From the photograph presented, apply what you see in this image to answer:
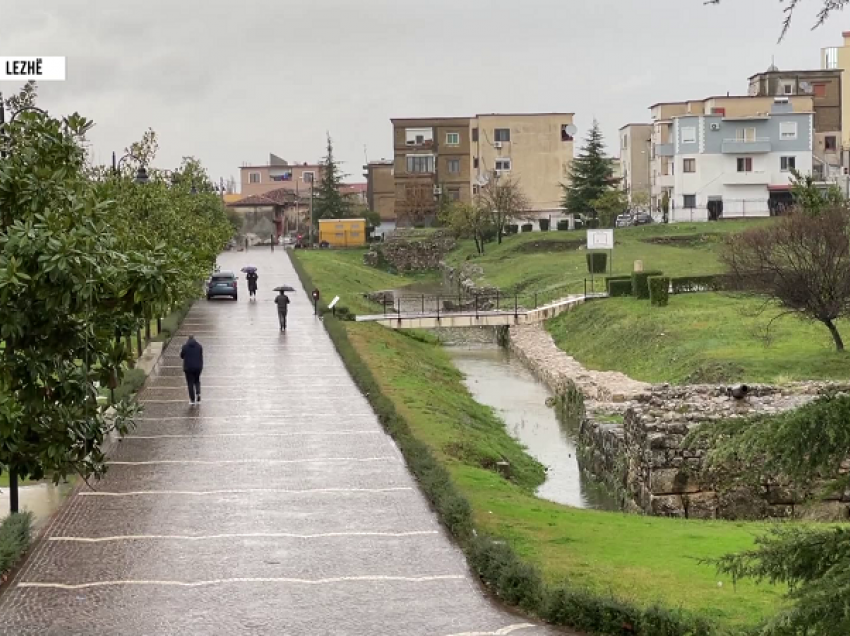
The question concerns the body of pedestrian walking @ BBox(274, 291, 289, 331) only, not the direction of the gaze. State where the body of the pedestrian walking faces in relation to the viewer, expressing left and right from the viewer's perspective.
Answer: facing away from the viewer

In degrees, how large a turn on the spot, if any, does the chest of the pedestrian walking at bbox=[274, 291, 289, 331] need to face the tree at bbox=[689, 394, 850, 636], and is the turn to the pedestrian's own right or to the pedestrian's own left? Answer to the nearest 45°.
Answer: approximately 180°

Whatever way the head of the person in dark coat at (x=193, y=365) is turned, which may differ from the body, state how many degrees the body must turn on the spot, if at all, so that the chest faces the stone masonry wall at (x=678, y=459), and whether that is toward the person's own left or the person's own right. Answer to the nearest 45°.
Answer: approximately 135° to the person's own right

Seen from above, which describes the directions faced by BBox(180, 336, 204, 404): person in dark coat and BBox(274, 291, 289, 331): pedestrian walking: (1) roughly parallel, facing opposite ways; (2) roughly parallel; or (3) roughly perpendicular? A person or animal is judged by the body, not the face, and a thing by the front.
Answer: roughly parallel

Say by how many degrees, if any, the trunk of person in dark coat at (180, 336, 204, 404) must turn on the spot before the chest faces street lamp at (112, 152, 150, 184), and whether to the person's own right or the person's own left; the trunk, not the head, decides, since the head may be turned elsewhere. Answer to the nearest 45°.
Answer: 0° — they already face it

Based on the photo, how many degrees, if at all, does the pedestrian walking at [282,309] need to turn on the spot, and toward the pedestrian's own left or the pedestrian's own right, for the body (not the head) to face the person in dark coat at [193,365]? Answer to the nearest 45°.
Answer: approximately 180°

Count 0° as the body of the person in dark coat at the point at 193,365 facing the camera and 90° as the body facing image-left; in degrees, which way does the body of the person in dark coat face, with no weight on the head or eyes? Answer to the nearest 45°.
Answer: approximately 180°

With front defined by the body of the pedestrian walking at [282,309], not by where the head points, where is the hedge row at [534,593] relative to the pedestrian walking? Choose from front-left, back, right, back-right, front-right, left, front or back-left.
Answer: back

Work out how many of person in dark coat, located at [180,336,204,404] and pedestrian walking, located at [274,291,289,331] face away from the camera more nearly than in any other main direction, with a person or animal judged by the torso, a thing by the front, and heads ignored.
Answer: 2

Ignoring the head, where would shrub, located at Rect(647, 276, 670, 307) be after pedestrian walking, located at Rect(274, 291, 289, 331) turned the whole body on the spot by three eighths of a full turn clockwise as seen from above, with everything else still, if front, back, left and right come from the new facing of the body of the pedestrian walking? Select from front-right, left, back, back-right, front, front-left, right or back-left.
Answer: front-left

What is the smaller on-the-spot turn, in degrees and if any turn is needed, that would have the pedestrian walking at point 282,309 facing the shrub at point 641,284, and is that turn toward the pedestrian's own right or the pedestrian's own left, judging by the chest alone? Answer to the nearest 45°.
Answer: approximately 90° to the pedestrian's own right

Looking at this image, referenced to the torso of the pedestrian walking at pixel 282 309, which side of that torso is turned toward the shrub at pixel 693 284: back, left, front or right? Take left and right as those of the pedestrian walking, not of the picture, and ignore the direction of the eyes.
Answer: right

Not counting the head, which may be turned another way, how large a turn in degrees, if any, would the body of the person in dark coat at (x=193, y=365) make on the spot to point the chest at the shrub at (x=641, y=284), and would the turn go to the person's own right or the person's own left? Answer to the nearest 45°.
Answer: approximately 45° to the person's own right
